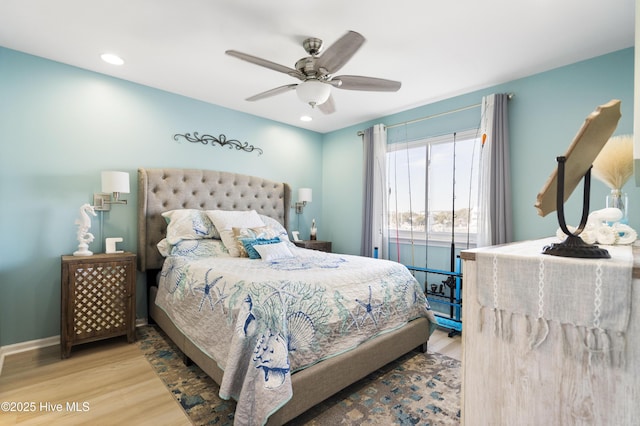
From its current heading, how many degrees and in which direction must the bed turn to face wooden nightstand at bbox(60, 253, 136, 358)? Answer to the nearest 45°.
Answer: approximately 180°

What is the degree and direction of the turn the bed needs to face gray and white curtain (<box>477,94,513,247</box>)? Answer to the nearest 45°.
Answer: approximately 45° to its left

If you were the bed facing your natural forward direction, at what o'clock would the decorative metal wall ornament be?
The decorative metal wall ornament is roughly at 7 o'clock from the bed.

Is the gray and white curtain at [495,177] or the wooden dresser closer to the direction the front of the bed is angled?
the wooden dresser

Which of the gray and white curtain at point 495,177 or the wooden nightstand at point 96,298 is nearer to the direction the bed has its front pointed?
the gray and white curtain

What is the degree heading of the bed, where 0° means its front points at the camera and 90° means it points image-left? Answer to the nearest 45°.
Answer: approximately 315°

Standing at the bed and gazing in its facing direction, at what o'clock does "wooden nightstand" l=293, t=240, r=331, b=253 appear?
The wooden nightstand is roughly at 8 o'clock from the bed.

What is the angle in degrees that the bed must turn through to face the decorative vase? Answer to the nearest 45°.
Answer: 0° — it already faces it
